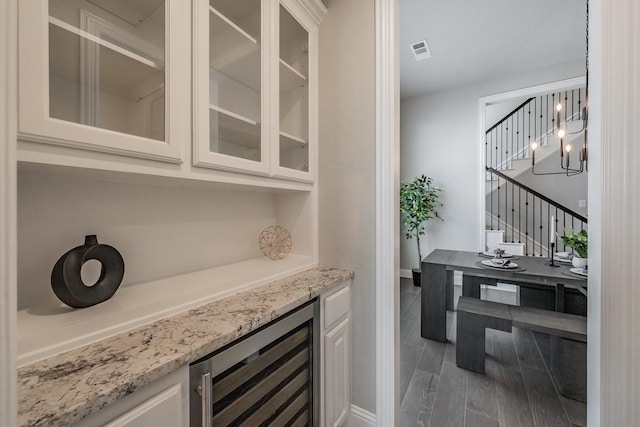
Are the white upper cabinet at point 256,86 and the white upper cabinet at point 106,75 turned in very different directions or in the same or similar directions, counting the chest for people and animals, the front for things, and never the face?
same or similar directions

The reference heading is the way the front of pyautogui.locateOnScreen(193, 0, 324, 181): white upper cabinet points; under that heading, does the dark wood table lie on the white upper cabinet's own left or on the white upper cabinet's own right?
on the white upper cabinet's own left

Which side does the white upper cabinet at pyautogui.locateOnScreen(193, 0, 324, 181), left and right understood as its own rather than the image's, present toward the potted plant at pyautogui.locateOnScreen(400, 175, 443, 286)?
left

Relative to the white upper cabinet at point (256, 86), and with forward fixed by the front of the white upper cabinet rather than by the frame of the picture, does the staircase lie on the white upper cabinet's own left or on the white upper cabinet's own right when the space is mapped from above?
on the white upper cabinet's own left

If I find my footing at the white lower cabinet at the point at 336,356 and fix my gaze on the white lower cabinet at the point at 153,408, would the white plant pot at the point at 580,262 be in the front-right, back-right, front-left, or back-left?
back-left

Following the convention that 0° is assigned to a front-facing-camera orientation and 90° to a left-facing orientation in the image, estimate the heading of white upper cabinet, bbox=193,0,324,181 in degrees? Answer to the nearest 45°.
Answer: approximately 315°

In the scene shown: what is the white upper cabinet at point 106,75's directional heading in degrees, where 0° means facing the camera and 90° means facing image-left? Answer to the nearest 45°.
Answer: approximately 315°

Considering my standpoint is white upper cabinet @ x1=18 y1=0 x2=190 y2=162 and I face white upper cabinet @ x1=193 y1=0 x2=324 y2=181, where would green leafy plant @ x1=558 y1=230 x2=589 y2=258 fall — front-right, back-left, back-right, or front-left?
front-right

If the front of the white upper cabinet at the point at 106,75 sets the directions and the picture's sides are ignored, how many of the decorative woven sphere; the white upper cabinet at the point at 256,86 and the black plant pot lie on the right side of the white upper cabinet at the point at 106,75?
0

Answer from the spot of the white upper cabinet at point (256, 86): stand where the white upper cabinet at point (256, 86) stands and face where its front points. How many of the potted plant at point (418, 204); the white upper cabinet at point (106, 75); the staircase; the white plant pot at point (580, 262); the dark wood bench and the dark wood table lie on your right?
1

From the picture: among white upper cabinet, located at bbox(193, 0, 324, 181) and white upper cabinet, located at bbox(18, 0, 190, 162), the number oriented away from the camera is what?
0

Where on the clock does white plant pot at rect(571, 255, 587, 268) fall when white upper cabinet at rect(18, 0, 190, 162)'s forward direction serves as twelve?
The white plant pot is roughly at 11 o'clock from the white upper cabinet.
